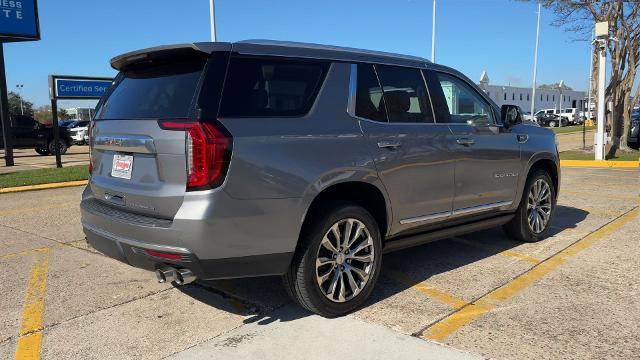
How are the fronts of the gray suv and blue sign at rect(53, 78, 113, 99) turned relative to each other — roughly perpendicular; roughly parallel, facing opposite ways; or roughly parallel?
roughly perpendicular

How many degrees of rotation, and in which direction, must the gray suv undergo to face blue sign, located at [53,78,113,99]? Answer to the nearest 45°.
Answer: approximately 90° to its left

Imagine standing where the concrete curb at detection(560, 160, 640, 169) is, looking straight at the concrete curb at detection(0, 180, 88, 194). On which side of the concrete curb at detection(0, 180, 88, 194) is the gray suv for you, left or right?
left

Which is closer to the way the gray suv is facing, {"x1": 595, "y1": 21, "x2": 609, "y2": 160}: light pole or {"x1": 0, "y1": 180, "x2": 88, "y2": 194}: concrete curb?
the light pole

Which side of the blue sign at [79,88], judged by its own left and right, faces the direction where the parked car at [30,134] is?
back

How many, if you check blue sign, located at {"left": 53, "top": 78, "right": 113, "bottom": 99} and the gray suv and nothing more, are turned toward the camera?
1

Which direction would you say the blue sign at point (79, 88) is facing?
toward the camera

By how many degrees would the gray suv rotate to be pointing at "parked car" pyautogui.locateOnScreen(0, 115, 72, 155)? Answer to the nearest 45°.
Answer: approximately 90° to its left

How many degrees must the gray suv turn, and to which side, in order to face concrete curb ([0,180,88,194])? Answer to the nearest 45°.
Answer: approximately 90° to its left

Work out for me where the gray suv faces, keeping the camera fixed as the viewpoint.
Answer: facing away from the viewer and to the right of the viewer

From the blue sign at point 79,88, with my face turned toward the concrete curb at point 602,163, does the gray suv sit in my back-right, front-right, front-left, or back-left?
front-right

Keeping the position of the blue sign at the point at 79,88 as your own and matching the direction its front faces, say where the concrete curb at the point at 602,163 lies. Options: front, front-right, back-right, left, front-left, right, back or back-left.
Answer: front-left

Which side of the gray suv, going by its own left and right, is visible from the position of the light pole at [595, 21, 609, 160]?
front

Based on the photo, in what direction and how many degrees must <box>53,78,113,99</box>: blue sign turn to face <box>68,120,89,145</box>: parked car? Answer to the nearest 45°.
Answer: approximately 180°

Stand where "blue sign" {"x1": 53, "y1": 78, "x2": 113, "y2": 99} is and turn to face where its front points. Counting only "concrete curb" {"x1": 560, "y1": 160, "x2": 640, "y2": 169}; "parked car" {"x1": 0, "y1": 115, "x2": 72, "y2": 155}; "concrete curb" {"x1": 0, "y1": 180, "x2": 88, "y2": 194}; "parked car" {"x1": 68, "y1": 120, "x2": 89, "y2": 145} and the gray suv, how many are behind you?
2

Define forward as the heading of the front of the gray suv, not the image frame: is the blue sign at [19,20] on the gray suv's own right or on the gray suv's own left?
on the gray suv's own left

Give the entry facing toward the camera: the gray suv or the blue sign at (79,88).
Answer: the blue sign

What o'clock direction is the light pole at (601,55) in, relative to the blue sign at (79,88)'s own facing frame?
The light pole is roughly at 10 o'clock from the blue sign.
